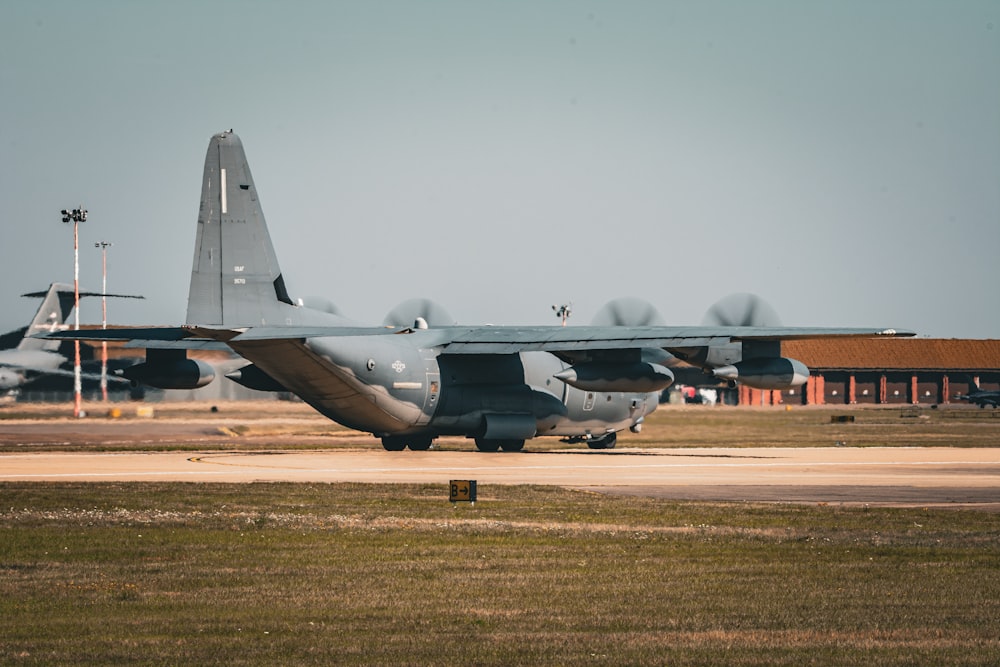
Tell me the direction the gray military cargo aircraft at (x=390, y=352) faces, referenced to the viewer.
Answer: facing away from the viewer and to the right of the viewer
